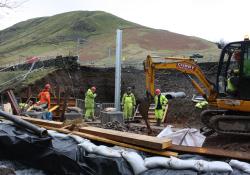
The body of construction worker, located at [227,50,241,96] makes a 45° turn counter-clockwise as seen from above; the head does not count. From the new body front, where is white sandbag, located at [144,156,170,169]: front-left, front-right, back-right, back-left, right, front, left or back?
front-left

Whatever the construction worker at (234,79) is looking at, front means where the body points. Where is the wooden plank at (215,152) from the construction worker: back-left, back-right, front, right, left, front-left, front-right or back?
left

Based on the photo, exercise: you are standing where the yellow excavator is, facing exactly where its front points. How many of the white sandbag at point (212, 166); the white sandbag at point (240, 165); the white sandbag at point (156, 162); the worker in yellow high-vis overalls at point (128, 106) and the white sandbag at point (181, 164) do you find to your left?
4

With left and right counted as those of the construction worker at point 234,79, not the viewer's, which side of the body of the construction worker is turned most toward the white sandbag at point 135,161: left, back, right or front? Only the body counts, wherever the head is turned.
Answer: left

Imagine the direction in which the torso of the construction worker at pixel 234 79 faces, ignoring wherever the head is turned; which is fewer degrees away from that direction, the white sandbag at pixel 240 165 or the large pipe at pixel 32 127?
the large pipe

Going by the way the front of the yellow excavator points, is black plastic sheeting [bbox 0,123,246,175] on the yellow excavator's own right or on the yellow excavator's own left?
on the yellow excavator's own left

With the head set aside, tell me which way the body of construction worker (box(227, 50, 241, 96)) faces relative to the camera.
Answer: to the viewer's left

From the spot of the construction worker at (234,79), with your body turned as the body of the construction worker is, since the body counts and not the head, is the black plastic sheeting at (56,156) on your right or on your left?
on your left

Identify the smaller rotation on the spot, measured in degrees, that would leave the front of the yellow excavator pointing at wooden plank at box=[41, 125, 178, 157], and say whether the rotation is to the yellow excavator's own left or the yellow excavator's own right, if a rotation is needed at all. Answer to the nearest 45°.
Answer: approximately 45° to the yellow excavator's own left

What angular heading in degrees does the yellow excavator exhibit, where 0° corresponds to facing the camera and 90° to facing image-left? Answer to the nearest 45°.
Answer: approximately 90°
